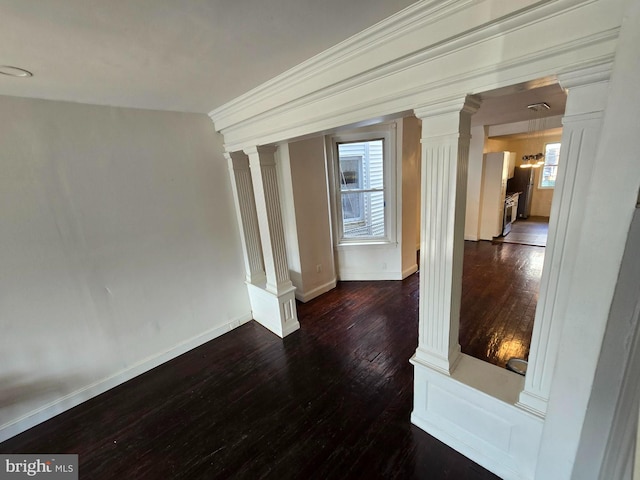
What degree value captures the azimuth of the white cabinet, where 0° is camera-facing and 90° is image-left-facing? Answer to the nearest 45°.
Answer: approximately 270°

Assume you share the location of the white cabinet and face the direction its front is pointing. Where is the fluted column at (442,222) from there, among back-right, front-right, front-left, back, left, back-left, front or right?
right

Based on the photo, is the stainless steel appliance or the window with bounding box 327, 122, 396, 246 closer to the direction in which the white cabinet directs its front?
the stainless steel appliance

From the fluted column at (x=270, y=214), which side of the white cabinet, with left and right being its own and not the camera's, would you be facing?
right

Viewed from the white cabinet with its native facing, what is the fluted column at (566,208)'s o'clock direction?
The fluted column is roughly at 3 o'clock from the white cabinet.

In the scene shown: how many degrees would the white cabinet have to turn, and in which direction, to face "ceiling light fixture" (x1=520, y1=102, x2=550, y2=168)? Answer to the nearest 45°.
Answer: approximately 45° to its left

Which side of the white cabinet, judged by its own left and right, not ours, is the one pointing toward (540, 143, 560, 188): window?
left

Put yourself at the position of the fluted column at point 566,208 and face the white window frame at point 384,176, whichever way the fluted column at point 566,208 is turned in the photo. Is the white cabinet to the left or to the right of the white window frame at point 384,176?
right

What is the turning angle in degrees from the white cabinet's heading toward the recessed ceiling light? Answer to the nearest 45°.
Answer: approximately 90° to its right

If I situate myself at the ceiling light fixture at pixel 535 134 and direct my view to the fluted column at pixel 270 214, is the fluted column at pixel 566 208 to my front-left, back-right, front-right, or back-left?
front-left

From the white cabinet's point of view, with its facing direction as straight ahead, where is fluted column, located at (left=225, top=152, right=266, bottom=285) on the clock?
The fluted column is roughly at 4 o'clock from the white cabinet.
